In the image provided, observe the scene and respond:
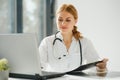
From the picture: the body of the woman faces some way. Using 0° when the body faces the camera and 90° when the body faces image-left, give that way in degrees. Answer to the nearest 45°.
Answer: approximately 0°

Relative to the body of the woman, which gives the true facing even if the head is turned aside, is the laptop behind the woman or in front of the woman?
in front

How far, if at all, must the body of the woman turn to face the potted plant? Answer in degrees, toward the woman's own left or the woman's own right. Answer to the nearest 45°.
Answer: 0° — they already face it
